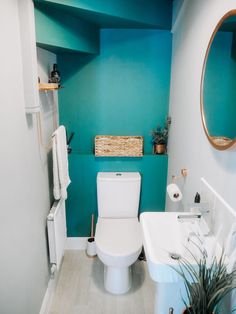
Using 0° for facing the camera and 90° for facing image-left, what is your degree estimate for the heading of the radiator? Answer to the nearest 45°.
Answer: approximately 270°

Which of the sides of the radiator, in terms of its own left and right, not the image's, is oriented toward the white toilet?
front

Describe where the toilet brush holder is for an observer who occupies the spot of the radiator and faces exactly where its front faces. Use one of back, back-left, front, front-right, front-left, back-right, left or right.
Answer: front-left

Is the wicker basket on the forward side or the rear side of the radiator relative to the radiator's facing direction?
on the forward side

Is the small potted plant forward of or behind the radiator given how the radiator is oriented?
forward

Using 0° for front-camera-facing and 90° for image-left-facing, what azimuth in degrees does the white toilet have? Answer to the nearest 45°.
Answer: approximately 0°

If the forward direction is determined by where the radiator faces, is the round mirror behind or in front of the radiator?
in front

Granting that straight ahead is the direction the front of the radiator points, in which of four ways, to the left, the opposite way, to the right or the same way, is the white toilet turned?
to the right

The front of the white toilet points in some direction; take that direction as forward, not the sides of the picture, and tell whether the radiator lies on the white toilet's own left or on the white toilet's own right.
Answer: on the white toilet's own right

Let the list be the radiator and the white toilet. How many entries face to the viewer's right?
1
